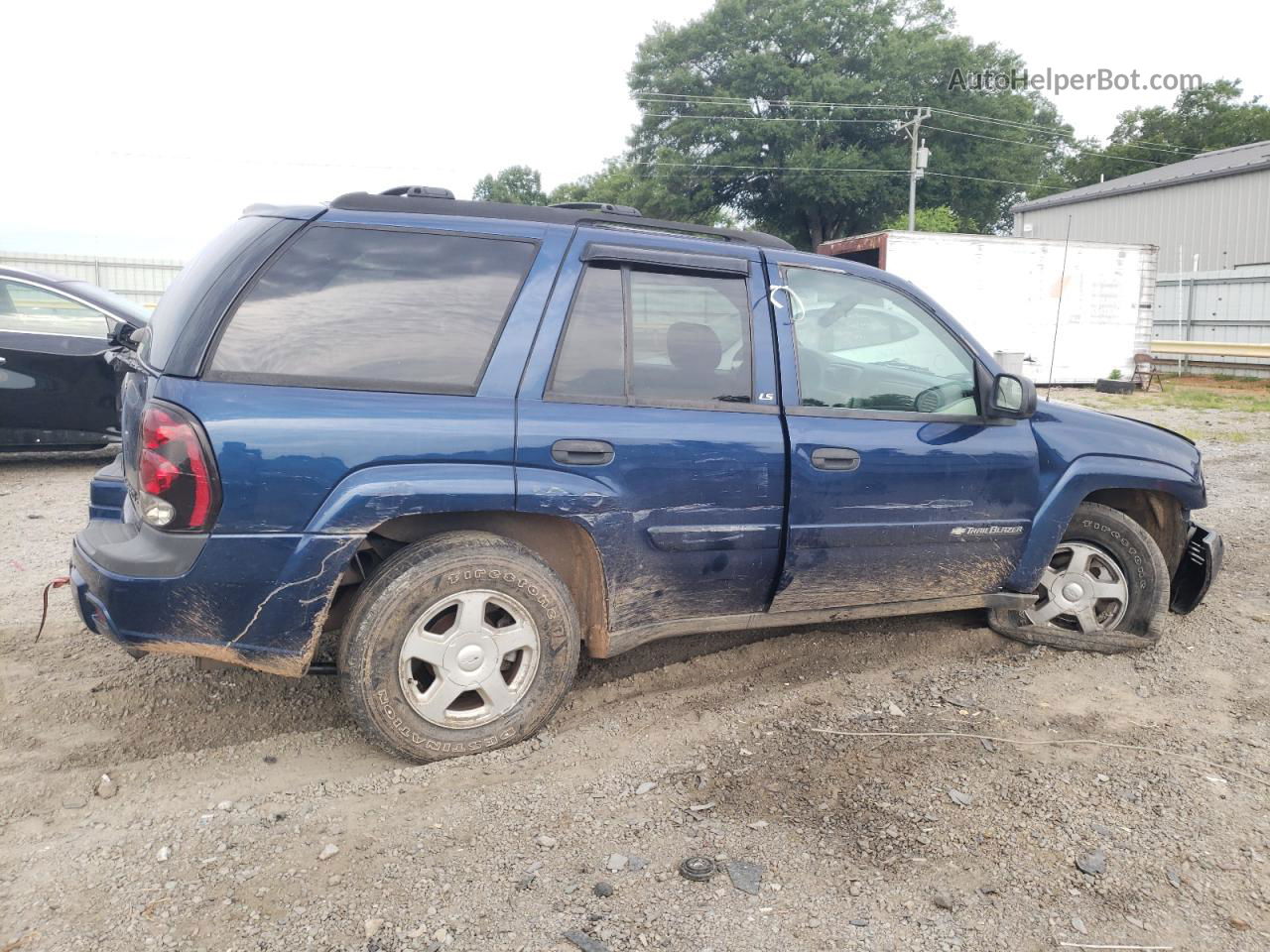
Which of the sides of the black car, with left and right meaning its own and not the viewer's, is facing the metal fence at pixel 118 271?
left

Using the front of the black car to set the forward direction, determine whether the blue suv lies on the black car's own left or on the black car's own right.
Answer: on the black car's own right

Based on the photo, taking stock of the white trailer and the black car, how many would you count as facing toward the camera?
0

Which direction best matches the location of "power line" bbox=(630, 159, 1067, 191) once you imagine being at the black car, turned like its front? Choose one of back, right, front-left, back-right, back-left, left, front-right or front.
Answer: front-left

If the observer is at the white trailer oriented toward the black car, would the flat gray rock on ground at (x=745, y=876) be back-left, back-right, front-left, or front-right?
front-left

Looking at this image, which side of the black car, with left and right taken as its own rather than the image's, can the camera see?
right

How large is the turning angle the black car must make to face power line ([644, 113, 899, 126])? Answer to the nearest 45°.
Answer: approximately 45° to its left

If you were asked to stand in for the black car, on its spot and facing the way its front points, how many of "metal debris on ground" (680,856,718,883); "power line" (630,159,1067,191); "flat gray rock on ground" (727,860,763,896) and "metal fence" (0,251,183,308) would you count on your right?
2

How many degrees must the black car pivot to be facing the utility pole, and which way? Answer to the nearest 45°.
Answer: approximately 45° to its left
